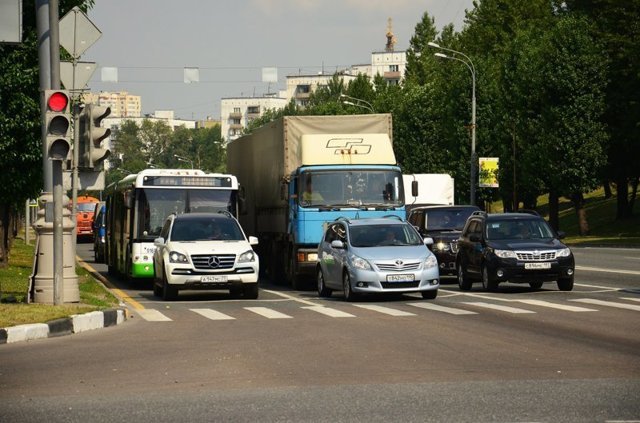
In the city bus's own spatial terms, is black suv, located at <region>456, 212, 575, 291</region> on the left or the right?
on its left

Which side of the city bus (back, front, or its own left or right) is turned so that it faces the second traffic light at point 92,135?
front

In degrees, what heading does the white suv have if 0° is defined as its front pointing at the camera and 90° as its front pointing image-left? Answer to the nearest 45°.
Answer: approximately 0°

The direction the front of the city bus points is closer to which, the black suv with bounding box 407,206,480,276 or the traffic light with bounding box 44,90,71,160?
the traffic light
